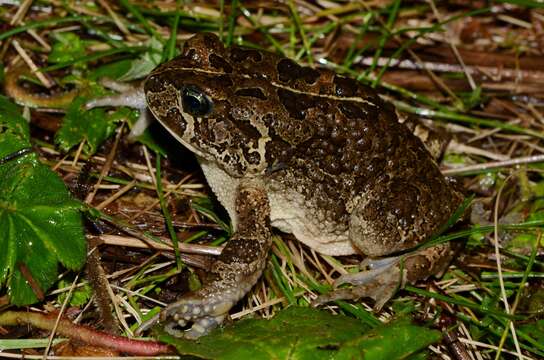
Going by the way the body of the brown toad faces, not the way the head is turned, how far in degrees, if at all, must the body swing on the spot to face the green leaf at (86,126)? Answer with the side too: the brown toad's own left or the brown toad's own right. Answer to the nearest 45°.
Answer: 0° — it already faces it

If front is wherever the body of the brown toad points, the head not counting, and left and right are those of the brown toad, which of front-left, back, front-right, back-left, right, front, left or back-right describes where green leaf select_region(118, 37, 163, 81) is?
front-right

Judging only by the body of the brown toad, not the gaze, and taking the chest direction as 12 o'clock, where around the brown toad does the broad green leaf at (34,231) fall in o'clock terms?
The broad green leaf is roughly at 11 o'clock from the brown toad.

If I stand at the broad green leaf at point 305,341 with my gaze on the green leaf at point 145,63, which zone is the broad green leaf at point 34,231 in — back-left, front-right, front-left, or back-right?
front-left

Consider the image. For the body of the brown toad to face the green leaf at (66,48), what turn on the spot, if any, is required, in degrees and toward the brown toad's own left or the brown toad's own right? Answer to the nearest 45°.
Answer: approximately 45° to the brown toad's own right

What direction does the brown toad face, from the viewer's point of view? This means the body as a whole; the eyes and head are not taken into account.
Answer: to the viewer's left
